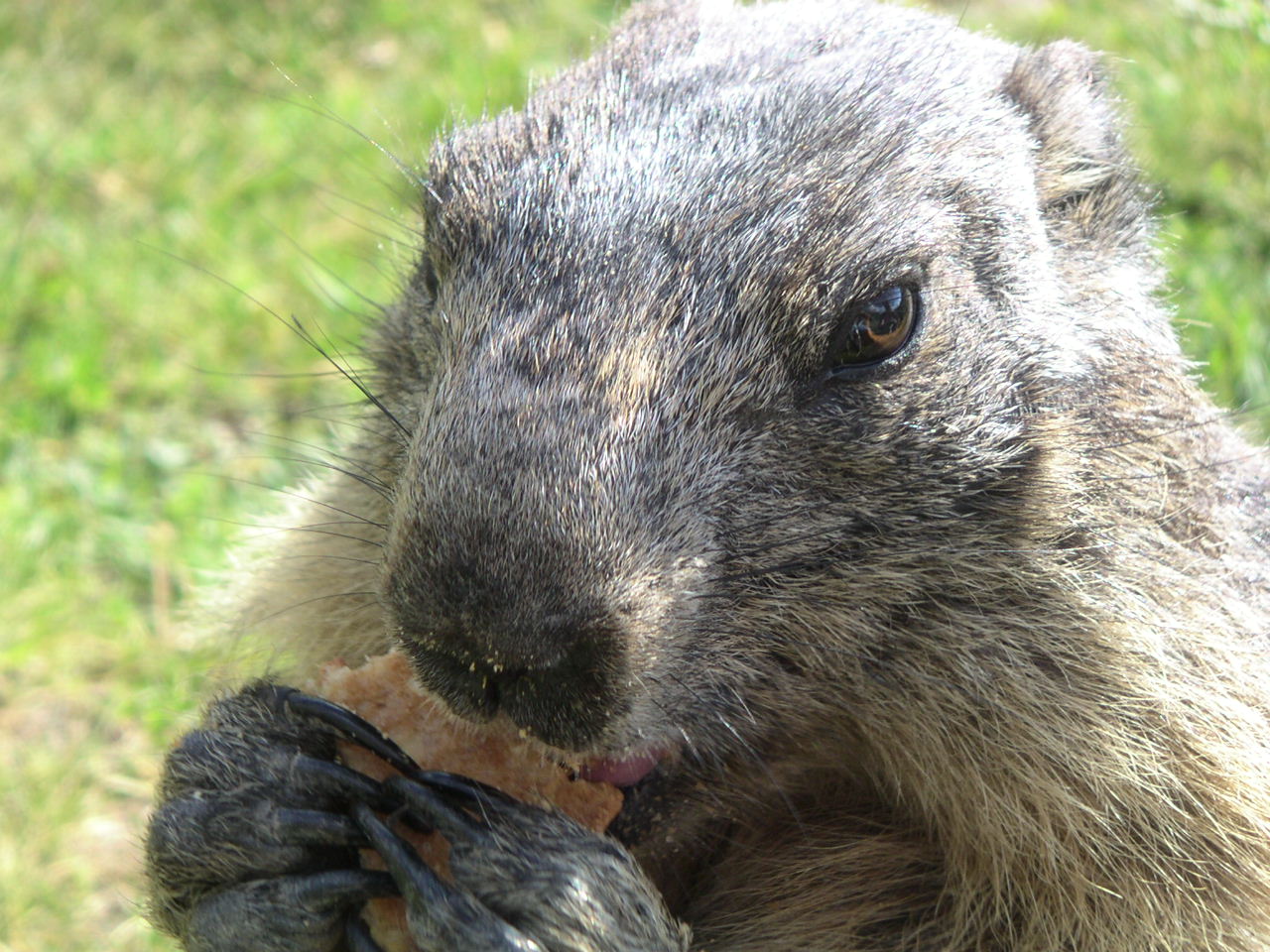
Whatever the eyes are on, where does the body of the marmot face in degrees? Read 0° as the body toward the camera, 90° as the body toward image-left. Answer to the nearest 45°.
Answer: approximately 45°
